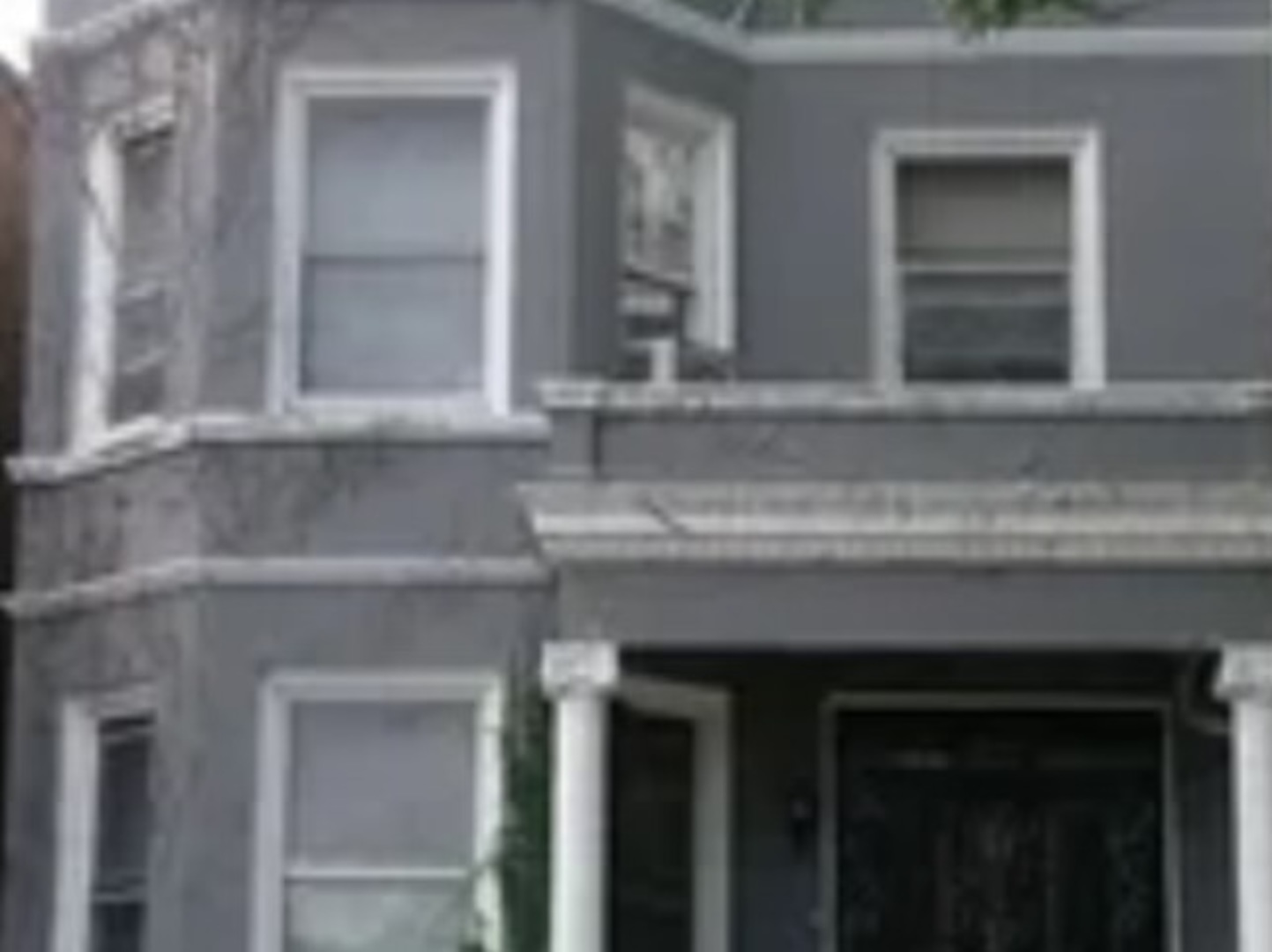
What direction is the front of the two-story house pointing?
toward the camera
